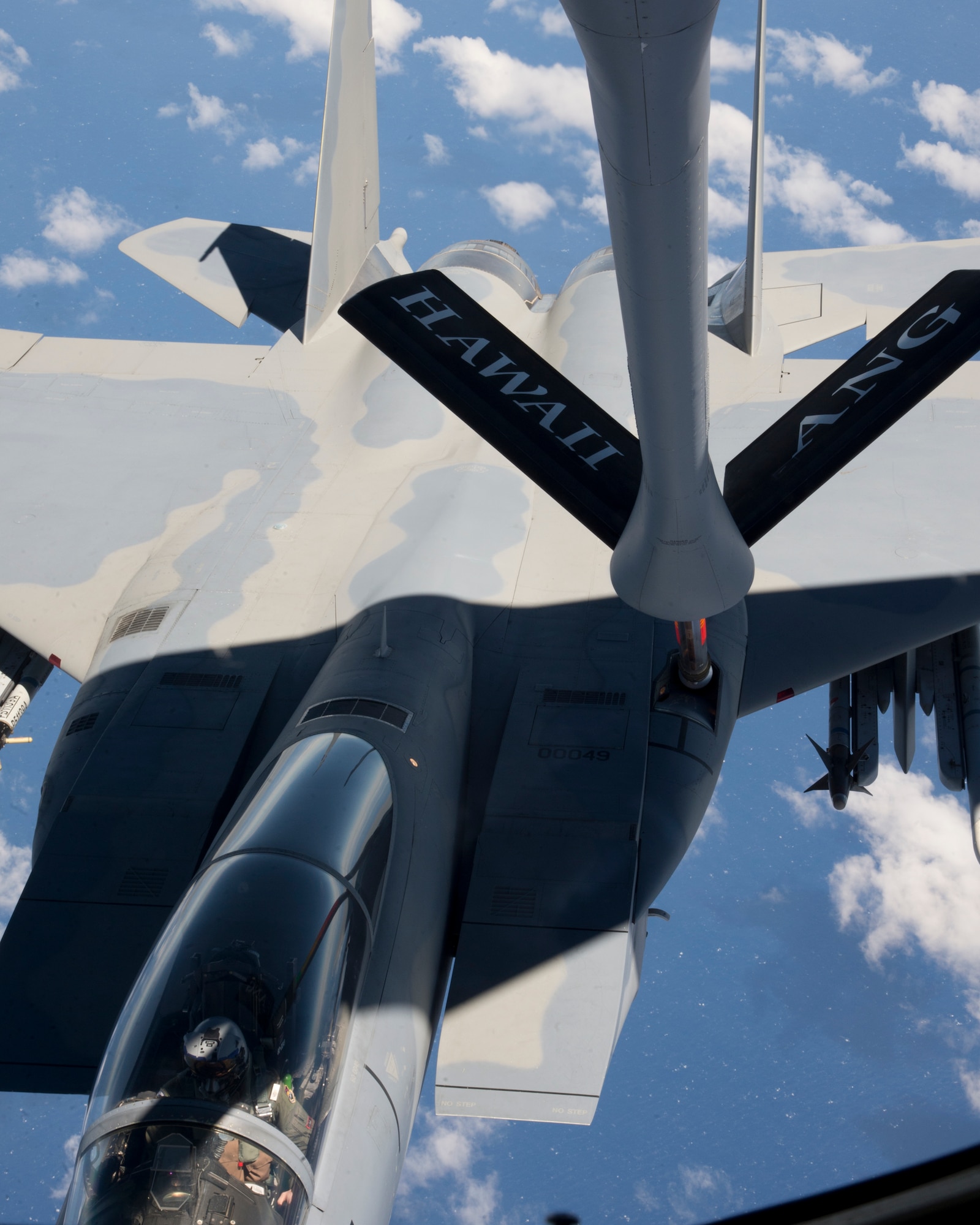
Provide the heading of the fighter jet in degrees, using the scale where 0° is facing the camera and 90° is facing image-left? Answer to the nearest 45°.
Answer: approximately 0°
